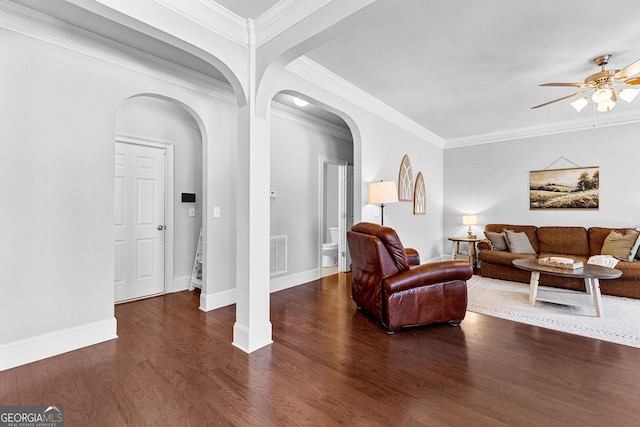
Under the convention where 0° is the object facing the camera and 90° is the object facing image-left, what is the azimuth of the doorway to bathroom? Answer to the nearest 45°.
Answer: approximately 315°

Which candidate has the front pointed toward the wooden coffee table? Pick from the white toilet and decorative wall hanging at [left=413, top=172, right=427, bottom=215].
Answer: the decorative wall hanging

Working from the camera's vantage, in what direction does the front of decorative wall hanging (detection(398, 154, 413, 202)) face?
facing the viewer and to the right of the viewer

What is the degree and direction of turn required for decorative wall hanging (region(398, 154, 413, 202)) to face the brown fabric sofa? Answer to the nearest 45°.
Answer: approximately 45° to its left

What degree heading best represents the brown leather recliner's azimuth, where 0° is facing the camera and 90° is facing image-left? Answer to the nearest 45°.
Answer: approximately 225°

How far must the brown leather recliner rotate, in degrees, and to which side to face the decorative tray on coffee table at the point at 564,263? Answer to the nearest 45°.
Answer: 0° — it already faces it

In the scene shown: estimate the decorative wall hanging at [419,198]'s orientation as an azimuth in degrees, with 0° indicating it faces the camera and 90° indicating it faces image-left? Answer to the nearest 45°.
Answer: approximately 315°

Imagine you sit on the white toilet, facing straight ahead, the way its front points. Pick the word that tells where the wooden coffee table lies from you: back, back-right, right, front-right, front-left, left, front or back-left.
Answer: left

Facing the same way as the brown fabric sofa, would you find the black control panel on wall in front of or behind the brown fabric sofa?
in front

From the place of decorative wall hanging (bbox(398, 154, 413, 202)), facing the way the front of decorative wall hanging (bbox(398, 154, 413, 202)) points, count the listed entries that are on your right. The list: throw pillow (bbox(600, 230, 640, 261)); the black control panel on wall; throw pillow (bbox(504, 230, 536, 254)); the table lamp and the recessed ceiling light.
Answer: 2

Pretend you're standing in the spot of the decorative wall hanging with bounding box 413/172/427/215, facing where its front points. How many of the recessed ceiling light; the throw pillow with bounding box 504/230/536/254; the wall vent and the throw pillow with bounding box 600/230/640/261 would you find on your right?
2

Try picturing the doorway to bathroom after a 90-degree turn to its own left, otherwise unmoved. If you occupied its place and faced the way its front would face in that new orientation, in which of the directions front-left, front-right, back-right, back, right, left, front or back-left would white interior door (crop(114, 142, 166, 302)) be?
back

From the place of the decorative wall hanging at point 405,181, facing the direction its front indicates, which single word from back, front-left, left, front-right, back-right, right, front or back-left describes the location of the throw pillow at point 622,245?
front-left

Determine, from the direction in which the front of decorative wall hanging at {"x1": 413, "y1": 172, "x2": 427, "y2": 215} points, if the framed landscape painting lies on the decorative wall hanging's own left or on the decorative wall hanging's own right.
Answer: on the decorative wall hanging's own left

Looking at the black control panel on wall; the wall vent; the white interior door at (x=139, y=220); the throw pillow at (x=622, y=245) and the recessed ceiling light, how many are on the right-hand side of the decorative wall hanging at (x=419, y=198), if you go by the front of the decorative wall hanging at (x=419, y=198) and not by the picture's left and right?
4

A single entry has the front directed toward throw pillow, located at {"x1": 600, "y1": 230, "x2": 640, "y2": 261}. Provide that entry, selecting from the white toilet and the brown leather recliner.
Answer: the brown leather recliner

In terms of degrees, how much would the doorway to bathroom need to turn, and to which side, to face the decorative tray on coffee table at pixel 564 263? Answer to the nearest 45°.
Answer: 0° — it already faces it

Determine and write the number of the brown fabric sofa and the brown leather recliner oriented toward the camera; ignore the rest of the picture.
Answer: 1
